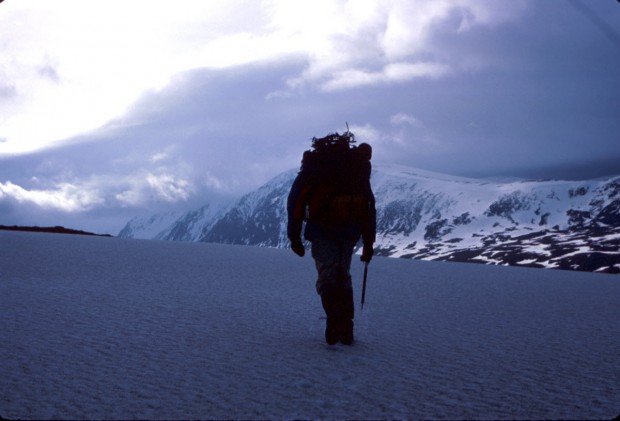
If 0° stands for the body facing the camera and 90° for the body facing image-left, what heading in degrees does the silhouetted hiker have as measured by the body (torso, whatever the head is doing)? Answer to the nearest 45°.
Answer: approximately 180°
